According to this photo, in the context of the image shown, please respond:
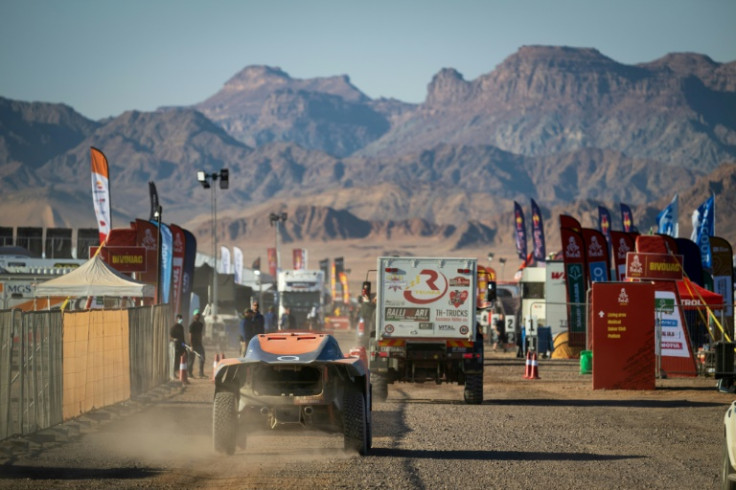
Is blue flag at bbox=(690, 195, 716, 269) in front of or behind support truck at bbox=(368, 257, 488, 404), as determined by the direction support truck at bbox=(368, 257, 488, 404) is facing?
in front

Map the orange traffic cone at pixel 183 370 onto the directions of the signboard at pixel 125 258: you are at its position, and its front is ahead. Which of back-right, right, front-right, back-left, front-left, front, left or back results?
front

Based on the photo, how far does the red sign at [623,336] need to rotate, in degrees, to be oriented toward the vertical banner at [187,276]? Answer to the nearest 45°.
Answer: approximately 135° to its right

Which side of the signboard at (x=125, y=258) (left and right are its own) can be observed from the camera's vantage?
front

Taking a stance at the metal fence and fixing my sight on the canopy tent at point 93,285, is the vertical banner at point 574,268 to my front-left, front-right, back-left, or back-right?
front-right

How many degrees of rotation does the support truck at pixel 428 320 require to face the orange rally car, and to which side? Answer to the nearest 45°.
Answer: approximately 180°

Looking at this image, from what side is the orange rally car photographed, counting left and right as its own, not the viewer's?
back

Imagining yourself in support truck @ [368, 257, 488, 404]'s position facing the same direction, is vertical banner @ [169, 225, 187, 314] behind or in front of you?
in front

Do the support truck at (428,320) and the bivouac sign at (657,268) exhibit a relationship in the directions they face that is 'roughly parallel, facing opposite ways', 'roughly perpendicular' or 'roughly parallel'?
roughly parallel, facing opposite ways

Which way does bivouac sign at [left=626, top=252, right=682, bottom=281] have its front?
toward the camera

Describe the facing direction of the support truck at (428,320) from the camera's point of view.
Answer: facing away from the viewer

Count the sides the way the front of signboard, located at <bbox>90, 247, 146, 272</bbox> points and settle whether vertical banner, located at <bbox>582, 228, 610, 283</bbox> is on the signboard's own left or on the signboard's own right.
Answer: on the signboard's own left

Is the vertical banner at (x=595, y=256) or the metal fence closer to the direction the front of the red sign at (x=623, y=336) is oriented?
the metal fence

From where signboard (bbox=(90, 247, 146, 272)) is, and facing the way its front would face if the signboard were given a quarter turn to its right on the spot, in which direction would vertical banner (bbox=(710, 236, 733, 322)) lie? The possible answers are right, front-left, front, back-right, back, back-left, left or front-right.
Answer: back

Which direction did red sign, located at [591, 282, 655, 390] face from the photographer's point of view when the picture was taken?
facing the viewer

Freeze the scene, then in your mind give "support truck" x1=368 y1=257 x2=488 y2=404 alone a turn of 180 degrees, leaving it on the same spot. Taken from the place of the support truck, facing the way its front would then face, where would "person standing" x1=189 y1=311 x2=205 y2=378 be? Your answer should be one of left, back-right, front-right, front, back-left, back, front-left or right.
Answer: back-right

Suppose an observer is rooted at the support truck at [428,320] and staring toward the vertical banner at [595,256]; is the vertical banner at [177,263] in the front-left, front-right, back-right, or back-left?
front-left

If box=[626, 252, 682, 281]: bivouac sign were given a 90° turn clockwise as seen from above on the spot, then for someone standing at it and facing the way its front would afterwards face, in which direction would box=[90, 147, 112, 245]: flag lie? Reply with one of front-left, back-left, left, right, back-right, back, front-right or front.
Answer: front

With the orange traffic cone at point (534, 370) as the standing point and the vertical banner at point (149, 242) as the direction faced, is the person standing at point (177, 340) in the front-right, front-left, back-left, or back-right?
front-left

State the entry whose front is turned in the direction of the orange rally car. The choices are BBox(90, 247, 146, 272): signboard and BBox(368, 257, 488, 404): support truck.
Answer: the signboard
